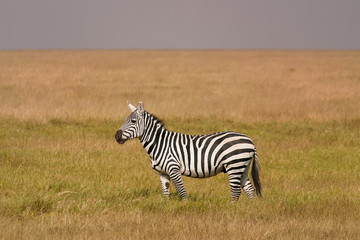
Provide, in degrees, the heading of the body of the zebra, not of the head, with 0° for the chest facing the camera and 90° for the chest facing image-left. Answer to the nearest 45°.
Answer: approximately 90°
